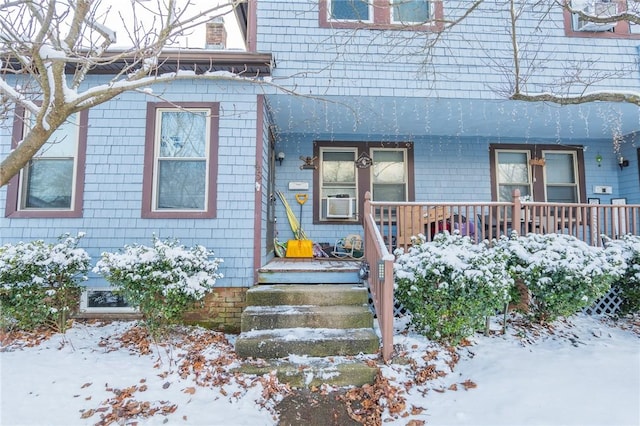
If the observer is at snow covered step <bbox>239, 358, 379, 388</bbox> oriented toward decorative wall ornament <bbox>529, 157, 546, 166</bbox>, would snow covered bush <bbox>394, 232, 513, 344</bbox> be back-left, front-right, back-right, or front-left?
front-right

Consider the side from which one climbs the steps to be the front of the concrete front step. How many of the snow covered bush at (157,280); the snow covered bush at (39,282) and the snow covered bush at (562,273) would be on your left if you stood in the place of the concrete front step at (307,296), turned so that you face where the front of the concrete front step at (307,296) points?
1

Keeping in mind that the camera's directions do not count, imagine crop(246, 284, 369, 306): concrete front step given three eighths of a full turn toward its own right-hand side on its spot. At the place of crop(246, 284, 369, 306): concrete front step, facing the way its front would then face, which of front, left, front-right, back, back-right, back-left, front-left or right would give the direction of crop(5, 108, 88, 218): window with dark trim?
front-left

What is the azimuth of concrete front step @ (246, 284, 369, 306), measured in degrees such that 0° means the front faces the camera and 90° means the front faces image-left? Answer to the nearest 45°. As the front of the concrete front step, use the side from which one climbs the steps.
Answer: approximately 0°

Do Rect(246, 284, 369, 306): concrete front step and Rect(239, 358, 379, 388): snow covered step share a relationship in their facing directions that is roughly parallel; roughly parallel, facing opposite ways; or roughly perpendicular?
roughly parallel

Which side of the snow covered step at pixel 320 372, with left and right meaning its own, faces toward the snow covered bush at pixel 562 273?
left

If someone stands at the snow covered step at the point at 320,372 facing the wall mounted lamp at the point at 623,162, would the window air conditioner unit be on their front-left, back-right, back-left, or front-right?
front-left

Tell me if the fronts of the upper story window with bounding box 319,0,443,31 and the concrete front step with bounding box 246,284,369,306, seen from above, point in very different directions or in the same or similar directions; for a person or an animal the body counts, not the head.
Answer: same or similar directions

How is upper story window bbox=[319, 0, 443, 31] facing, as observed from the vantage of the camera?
facing the viewer

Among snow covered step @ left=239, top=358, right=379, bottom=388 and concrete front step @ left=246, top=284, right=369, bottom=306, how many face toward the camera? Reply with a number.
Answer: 2

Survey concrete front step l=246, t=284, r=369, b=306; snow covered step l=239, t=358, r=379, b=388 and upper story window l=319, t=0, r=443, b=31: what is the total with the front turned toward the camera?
3

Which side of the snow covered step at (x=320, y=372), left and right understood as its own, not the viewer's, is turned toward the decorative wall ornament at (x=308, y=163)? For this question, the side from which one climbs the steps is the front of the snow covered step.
back

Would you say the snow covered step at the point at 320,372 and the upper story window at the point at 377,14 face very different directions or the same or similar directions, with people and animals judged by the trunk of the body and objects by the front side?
same or similar directions

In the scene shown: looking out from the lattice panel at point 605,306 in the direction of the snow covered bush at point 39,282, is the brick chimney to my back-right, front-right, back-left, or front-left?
front-right
